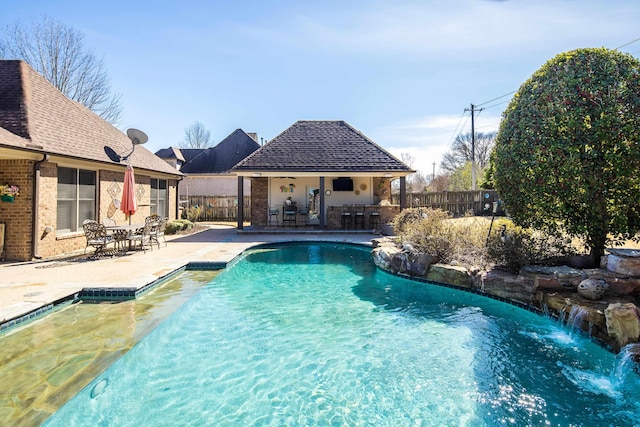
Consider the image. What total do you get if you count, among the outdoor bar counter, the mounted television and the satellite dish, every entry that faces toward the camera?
2

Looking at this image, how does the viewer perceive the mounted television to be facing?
facing the viewer

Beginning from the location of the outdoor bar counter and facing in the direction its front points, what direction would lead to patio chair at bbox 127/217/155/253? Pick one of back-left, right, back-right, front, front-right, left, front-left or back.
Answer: front-right

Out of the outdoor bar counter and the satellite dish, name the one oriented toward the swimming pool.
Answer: the outdoor bar counter

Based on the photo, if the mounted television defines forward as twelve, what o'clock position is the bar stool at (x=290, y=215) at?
The bar stool is roughly at 3 o'clock from the mounted television.

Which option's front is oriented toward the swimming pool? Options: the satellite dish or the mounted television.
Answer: the mounted television
